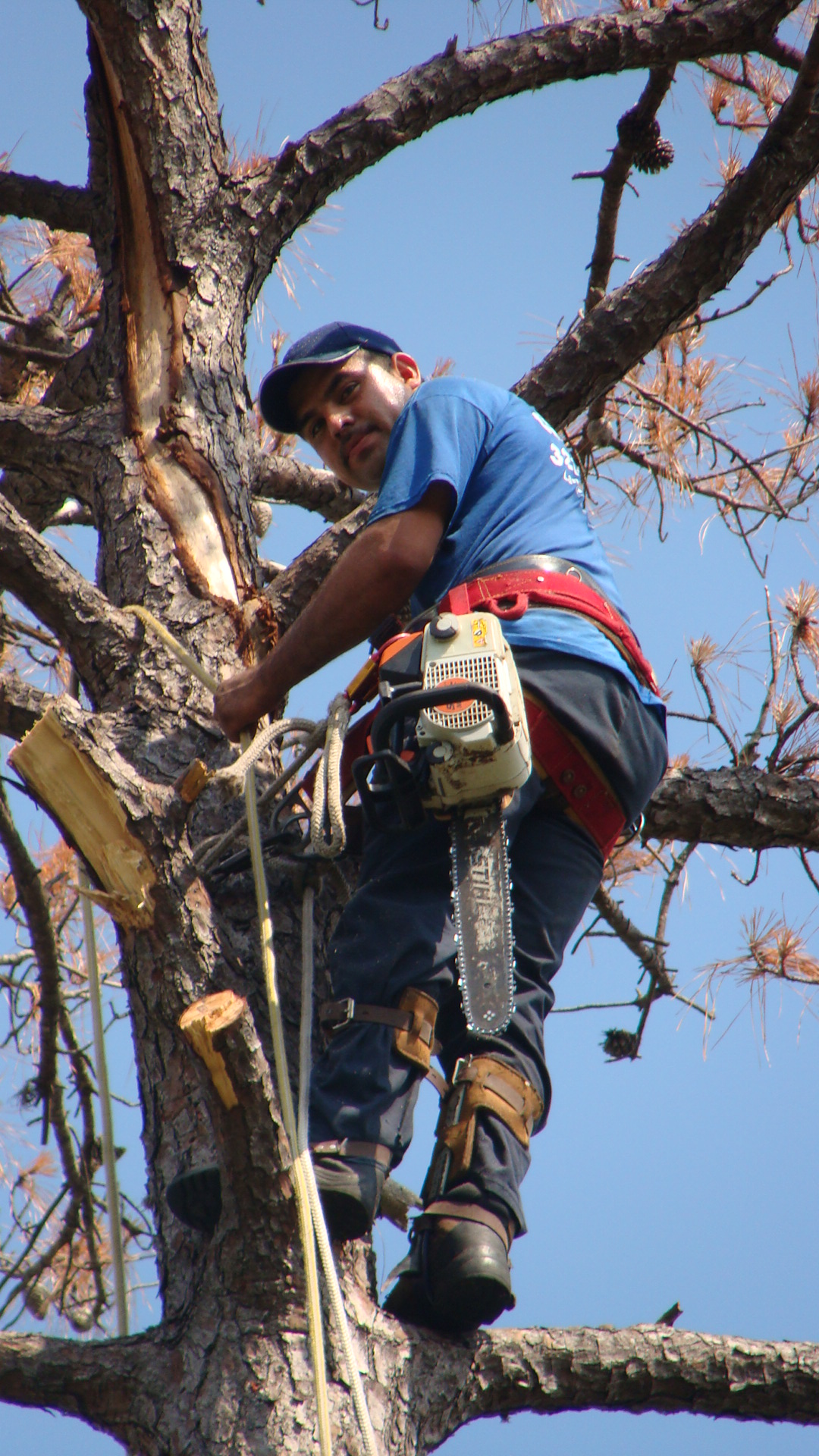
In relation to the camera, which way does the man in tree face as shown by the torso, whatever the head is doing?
to the viewer's left
